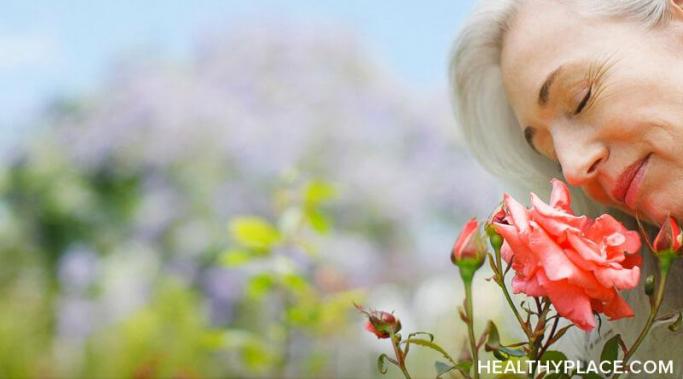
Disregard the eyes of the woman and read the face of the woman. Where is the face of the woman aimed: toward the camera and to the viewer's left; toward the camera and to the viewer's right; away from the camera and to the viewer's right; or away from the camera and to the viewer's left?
toward the camera and to the viewer's left
